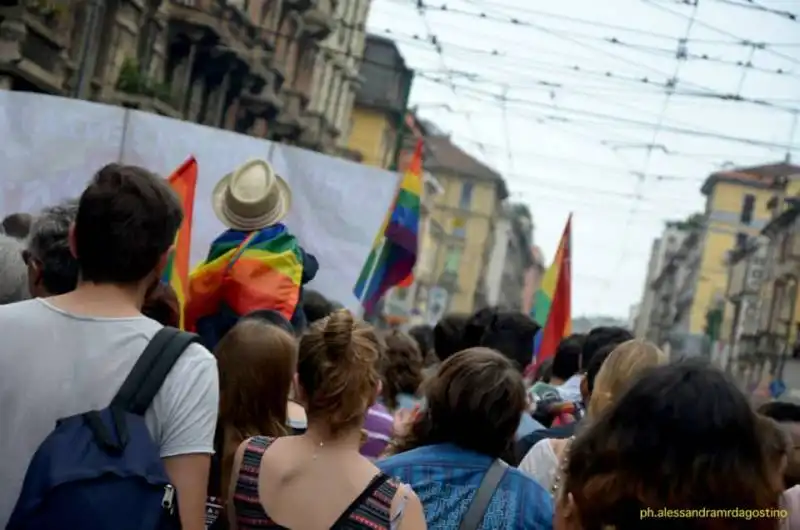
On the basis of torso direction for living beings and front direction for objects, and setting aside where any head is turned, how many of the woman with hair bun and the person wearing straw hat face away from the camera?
2

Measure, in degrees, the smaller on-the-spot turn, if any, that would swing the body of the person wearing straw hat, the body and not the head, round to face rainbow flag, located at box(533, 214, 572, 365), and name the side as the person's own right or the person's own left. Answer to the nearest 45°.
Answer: approximately 45° to the person's own right

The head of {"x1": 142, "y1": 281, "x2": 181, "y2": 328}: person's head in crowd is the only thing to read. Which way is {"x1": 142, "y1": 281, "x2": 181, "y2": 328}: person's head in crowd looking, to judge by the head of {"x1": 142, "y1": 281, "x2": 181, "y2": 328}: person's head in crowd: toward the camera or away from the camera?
away from the camera

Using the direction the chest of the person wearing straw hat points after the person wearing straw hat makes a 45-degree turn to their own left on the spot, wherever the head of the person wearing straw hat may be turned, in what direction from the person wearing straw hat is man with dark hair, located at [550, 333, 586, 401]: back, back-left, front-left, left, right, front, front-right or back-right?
back-right

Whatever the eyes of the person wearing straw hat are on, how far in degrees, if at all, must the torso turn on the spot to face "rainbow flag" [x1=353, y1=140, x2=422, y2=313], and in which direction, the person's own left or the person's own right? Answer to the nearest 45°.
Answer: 0° — they already face it

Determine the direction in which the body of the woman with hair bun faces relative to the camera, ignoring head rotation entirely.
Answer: away from the camera

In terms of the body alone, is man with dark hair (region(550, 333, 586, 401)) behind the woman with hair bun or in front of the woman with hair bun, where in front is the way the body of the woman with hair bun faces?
in front

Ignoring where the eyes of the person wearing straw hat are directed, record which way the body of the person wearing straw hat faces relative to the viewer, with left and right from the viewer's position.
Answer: facing away from the viewer

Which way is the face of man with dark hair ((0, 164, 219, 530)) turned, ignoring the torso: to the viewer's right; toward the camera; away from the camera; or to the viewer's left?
away from the camera

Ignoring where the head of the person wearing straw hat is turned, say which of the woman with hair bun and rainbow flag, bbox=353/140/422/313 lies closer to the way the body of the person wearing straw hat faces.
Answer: the rainbow flag

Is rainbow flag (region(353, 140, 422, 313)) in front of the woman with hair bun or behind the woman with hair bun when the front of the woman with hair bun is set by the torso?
in front

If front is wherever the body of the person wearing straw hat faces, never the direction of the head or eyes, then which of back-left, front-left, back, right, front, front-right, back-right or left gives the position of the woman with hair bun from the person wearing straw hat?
back

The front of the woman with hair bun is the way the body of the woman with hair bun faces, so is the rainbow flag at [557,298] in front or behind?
in front

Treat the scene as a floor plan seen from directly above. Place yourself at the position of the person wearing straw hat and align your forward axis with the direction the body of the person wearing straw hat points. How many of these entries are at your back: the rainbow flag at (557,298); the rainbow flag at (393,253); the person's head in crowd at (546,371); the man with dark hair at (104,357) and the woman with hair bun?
2
